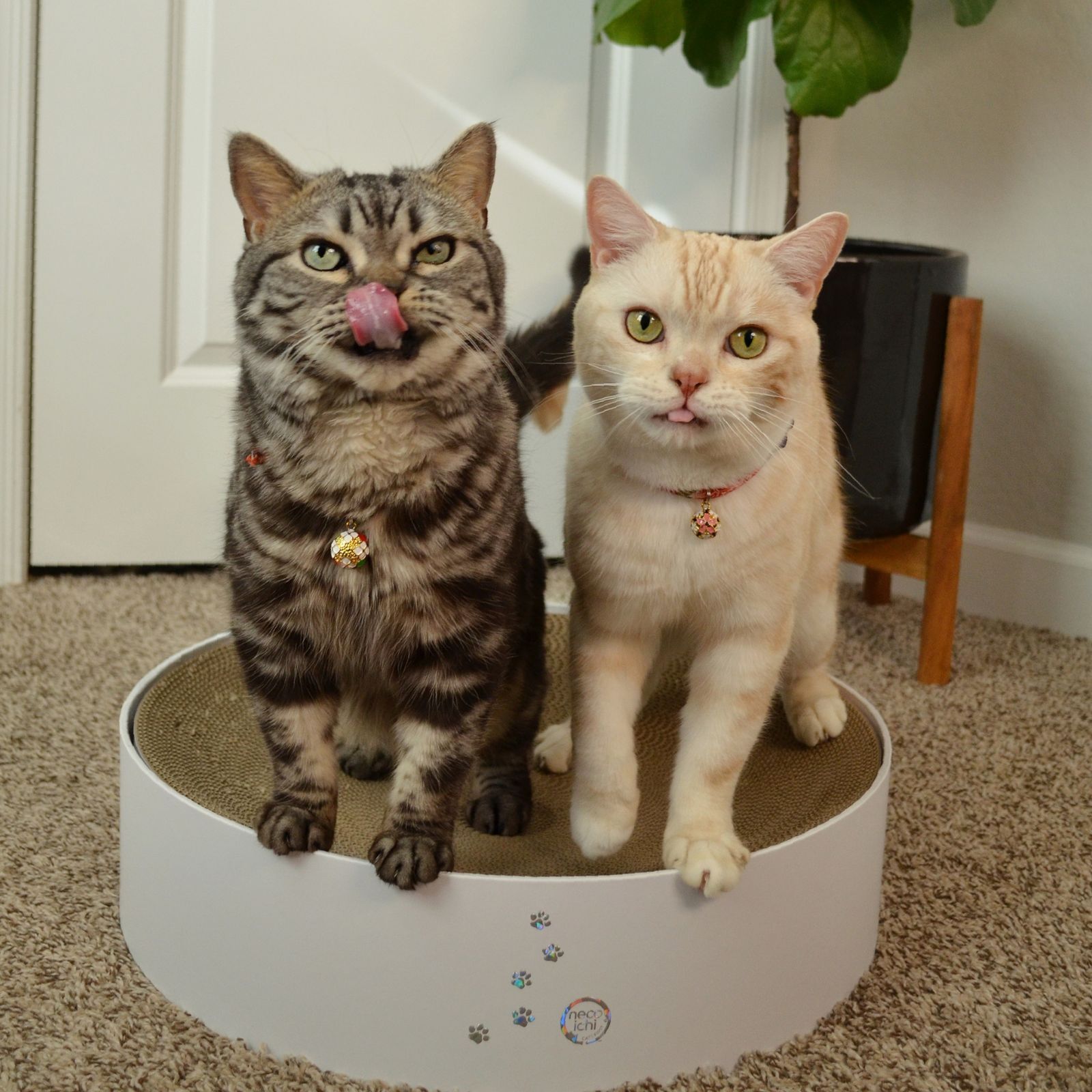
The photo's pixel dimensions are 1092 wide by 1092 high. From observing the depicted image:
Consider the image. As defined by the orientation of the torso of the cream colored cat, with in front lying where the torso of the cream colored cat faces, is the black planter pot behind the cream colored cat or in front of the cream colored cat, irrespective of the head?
behind

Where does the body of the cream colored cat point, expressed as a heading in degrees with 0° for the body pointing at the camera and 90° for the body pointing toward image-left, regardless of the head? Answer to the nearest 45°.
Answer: approximately 0°

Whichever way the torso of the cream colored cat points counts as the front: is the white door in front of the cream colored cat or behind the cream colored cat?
behind

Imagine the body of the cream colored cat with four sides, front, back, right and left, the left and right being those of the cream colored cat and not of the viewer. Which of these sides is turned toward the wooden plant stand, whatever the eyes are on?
back

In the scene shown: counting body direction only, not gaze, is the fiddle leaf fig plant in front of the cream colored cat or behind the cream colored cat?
behind
